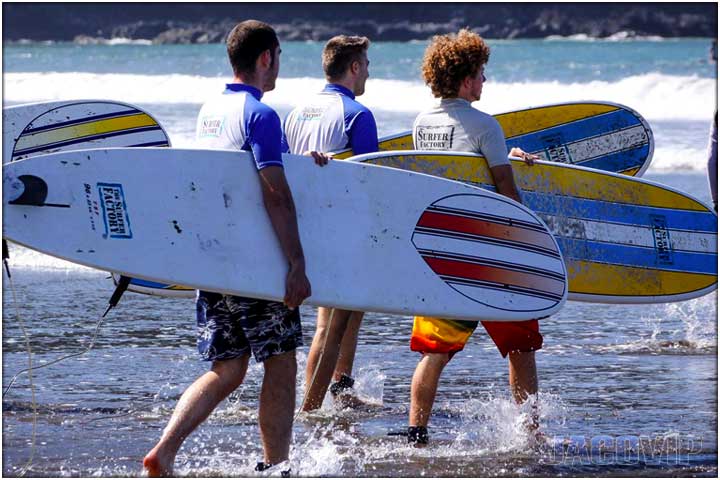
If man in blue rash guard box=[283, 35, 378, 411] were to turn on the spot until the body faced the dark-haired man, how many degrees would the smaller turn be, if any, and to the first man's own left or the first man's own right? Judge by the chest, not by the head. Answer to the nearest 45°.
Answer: approximately 135° to the first man's own right

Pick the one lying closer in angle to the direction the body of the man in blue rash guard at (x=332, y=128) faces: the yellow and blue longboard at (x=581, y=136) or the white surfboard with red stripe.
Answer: the yellow and blue longboard

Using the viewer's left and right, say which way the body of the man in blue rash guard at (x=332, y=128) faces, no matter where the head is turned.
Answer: facing away from the viewer and to the right of the viewer

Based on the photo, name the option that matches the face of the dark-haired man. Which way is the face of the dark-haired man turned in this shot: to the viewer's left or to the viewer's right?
to the viewer's right

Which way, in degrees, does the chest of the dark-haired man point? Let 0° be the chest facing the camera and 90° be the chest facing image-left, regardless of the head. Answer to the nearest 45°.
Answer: approximately 225°

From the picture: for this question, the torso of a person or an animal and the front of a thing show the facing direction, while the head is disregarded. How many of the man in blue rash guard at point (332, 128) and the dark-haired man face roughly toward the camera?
0

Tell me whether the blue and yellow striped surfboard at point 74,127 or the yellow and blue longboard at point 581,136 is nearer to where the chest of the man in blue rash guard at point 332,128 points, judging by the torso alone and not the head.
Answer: the yellow and blue longboard

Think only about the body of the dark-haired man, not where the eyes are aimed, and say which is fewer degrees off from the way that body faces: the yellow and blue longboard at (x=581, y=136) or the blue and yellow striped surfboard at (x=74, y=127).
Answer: the yellow and blue longboard

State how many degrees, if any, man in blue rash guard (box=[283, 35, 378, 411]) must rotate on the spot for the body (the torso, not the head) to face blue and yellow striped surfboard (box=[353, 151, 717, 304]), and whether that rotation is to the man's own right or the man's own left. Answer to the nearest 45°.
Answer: approximately 45° to the man's own right

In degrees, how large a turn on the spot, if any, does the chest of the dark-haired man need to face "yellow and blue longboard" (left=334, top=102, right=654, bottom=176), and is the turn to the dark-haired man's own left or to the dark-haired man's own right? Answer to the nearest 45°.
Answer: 0° — they already face it

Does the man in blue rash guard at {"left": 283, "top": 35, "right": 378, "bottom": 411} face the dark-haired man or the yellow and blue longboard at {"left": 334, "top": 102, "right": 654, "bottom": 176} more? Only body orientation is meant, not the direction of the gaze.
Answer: the yellow and blue longboard
